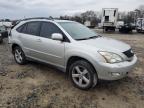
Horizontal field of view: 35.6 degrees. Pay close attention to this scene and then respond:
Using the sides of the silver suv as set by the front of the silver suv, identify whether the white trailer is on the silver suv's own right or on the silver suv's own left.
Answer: on the silver suv's own left

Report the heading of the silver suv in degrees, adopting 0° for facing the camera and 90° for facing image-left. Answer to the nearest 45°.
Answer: approximately 315°
